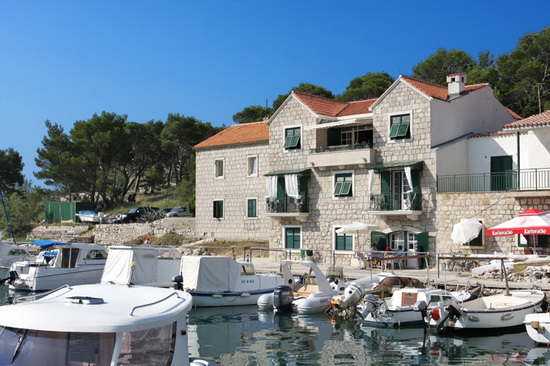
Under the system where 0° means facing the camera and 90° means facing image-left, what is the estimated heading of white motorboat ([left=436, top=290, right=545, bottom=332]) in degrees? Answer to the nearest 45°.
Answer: approximately 225°

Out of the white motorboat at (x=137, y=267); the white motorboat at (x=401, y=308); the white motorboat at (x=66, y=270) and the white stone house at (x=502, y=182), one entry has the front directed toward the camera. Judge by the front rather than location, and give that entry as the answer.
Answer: the white stone house

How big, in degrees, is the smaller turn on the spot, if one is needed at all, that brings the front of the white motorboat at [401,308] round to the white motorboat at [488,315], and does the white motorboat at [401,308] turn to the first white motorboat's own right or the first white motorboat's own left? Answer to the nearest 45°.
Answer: approximately 45° to the first white motorboat's own right

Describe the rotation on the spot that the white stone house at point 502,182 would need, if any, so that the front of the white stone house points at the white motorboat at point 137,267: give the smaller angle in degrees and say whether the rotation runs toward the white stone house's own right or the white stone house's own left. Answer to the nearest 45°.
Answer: approximately 45° to the white stone house's own right

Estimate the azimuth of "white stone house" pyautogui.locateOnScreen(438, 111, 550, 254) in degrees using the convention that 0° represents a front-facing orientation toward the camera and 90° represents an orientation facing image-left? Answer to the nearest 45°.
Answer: approximately 0°

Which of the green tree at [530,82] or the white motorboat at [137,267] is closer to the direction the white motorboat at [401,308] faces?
the green tree
